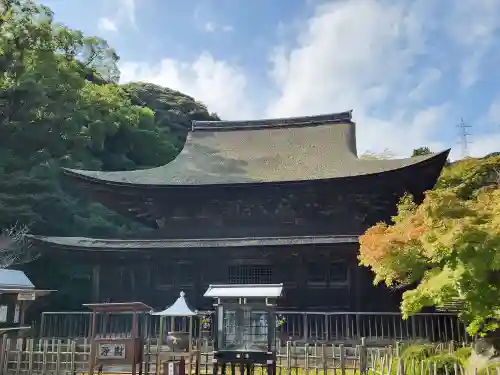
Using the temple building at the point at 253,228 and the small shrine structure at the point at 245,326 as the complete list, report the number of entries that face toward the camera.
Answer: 2

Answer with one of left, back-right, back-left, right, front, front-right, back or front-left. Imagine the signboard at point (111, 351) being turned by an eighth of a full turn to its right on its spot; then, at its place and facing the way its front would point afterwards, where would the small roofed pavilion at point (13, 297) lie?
right

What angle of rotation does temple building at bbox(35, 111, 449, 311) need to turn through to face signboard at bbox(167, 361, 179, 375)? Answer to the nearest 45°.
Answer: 0° — it already faces it

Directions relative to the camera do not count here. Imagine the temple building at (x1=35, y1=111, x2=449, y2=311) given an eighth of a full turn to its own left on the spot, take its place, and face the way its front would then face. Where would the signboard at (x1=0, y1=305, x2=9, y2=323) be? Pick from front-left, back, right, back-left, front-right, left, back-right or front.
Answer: right

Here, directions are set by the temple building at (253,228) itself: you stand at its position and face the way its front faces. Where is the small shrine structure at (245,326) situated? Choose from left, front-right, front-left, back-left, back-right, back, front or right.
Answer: front

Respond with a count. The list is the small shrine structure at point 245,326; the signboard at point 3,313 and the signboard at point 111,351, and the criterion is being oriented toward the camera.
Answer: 3

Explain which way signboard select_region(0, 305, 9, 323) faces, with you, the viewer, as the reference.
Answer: facing the viewer

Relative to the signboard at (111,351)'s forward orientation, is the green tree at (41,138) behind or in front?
behind

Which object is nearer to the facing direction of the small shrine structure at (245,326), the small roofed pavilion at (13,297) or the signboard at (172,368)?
the signboard

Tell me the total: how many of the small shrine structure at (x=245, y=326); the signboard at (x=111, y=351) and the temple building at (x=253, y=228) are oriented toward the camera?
3

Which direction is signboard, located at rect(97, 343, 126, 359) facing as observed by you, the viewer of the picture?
facing the viewer

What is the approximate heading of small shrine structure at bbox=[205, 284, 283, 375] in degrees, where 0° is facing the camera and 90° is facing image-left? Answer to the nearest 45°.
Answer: approximately 0°
